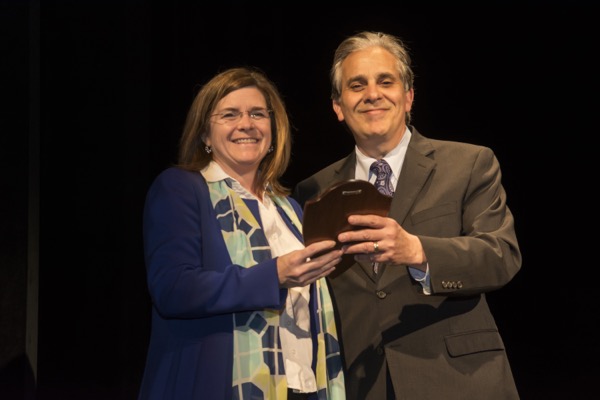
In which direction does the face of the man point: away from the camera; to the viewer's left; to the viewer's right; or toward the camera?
toward the camera

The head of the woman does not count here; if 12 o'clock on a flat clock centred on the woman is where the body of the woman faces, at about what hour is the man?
The man is roughly at 10 o'clock from the woman.

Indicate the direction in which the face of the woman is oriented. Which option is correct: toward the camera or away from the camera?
toward the camera

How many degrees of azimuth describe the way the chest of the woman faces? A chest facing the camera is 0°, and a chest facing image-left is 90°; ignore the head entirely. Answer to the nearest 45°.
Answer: approximately 315°
